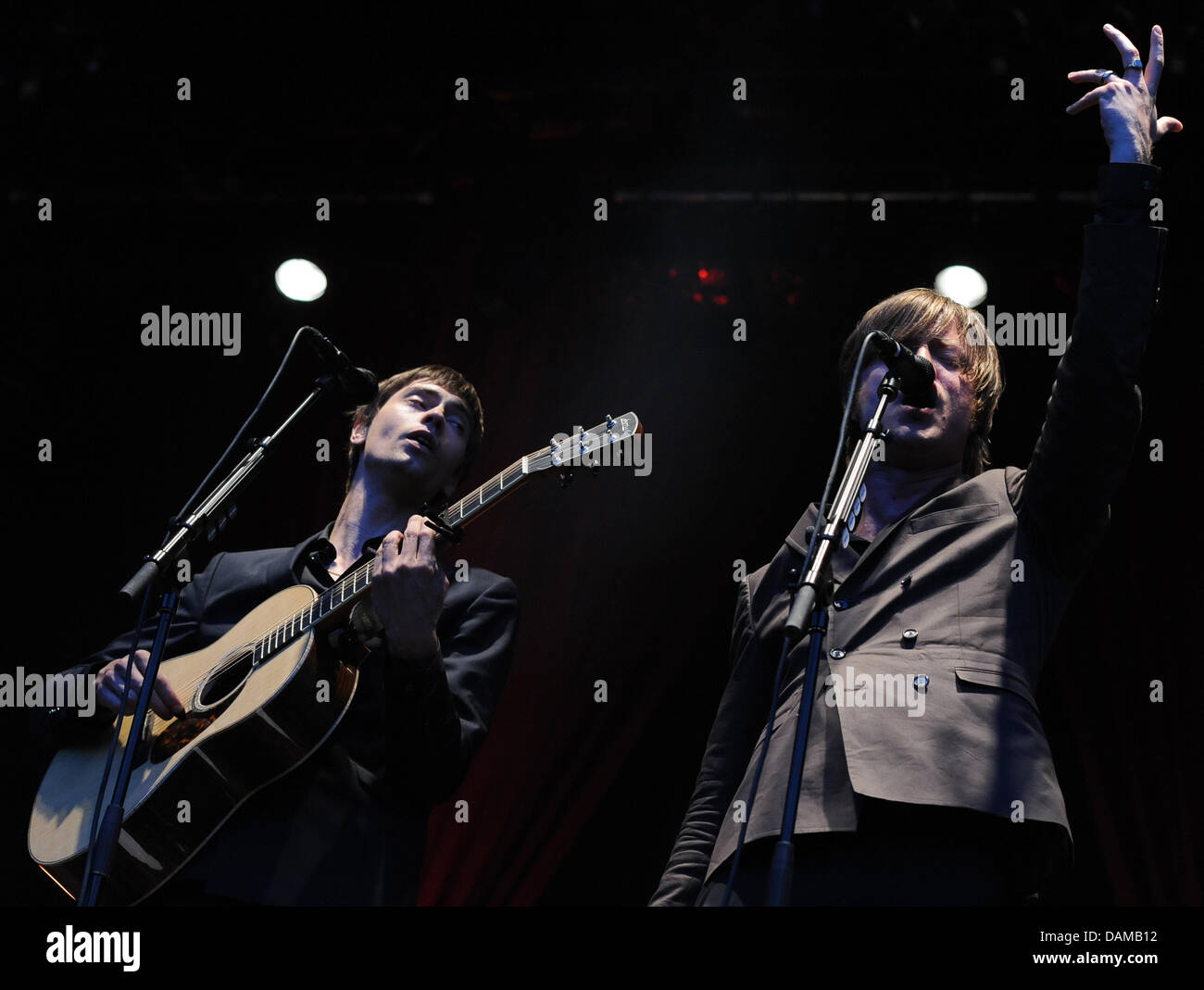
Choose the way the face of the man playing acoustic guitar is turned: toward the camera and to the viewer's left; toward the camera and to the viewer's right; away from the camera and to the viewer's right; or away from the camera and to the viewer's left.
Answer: toward the camera and to the viewer's right

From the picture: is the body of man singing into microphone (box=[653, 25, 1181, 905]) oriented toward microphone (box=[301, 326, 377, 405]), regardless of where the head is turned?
no

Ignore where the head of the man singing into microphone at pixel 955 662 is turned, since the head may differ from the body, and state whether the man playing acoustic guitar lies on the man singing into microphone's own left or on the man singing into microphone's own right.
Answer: on the man singing into microphone's own right

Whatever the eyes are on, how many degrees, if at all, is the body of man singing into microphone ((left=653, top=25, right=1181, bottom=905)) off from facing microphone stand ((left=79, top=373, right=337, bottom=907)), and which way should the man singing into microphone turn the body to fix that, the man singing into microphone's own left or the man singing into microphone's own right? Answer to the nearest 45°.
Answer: approximately 45° to the man singing into microphone's own right

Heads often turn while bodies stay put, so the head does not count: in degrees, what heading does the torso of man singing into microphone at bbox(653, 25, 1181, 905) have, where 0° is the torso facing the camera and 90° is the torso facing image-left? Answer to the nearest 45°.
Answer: approximately 45°
